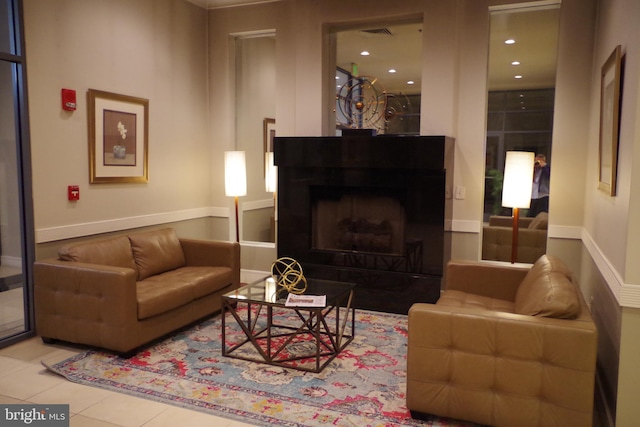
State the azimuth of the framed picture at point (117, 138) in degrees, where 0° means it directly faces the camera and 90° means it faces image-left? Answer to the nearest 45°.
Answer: approximately 315°

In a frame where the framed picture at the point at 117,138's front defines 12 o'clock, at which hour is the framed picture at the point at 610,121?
the framed picture at the point at 610,121 is roughly at 12 o'clock from the framed picture at the point at 117,138.

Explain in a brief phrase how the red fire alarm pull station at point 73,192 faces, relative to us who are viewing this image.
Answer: facing the viewer and to the right of the viewer

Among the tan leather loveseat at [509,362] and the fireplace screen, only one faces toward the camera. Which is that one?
the fireplace screen

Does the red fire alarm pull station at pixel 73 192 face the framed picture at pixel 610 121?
yes

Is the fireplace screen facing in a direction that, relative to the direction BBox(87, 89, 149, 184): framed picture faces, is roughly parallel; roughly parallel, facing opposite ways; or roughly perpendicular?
roughly perpendicular

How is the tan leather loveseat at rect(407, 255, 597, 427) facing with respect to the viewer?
to the viewer's left

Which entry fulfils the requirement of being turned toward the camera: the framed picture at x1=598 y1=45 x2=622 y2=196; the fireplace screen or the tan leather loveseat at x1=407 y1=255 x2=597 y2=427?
the fireplace screen

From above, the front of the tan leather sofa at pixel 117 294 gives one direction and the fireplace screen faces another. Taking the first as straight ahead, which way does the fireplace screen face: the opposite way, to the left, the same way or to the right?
to the right

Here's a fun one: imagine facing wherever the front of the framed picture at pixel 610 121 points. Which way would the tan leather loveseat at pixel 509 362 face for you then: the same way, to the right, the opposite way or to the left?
the same way

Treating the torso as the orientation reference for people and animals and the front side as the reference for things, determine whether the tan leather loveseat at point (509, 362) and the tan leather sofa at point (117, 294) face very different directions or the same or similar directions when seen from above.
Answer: very different directions

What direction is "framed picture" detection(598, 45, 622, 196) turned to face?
to the viewer's left
